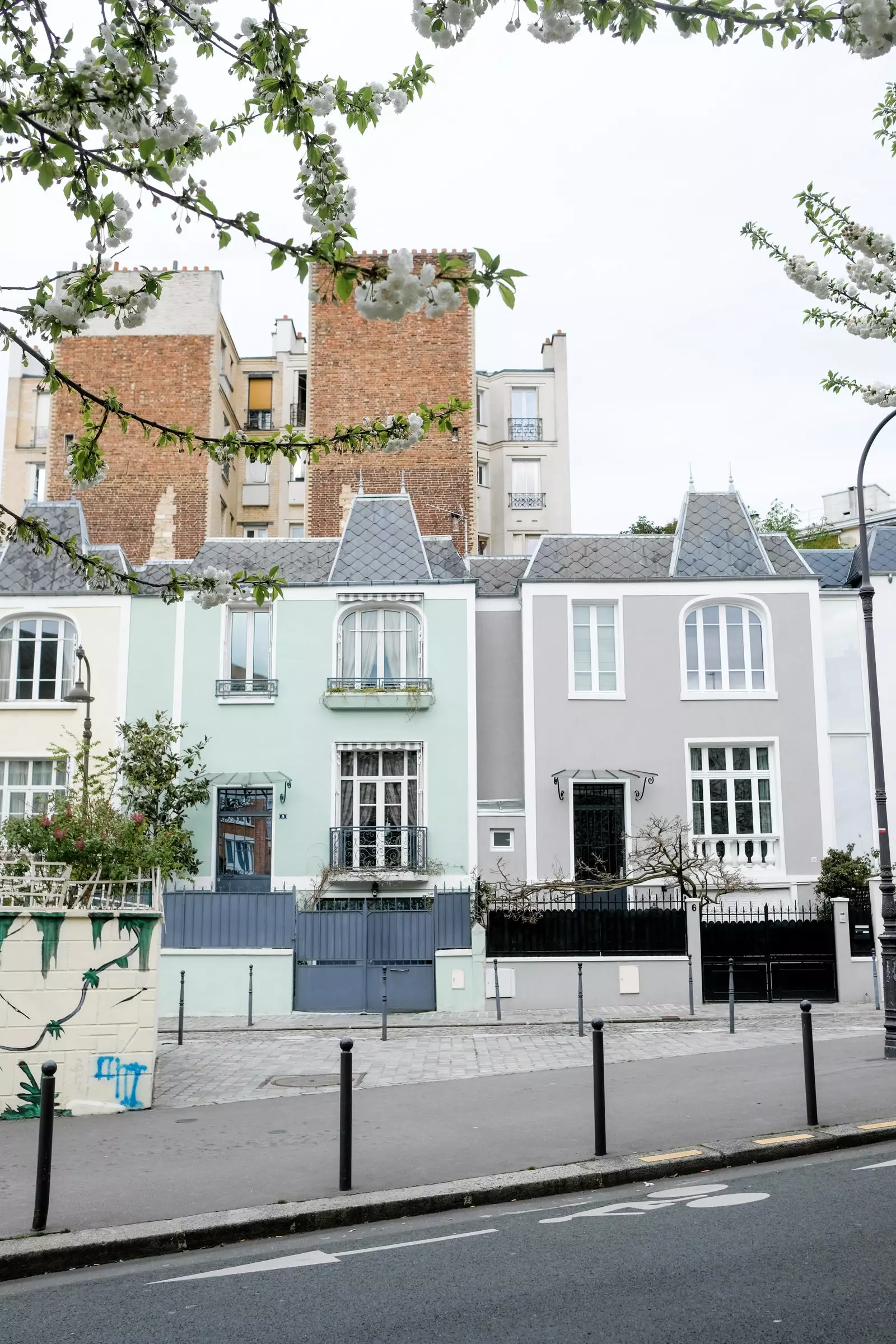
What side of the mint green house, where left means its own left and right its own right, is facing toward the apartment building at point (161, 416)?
back

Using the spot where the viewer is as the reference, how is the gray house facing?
facing the viewer

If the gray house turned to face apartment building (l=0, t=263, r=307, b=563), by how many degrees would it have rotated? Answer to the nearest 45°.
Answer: approximately 135° to its right

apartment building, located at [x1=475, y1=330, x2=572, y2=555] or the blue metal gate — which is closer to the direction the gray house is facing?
the blue metal gate

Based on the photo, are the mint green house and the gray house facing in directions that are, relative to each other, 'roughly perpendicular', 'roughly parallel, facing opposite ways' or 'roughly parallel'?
roughly parallel

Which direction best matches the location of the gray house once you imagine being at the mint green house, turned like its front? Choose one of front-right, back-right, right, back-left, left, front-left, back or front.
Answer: left

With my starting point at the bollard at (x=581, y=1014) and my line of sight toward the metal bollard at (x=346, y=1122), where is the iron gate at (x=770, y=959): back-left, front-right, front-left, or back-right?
back-left

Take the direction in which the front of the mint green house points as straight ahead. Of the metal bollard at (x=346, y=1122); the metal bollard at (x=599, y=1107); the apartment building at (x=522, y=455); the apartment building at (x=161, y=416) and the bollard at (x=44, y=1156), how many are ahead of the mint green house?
3

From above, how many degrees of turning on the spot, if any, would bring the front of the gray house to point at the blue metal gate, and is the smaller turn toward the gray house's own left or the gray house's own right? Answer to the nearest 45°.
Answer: approximately 45° to the gray house's own right

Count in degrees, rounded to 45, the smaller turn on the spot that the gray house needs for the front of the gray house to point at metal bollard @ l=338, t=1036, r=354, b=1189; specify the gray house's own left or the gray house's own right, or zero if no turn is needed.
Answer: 0° — it already faces it

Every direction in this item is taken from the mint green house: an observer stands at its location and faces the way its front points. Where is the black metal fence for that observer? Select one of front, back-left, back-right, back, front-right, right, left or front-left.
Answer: front-left

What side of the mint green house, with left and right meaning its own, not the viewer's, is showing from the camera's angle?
front

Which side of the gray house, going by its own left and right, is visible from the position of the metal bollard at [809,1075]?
front

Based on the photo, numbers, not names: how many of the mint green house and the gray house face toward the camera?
2
